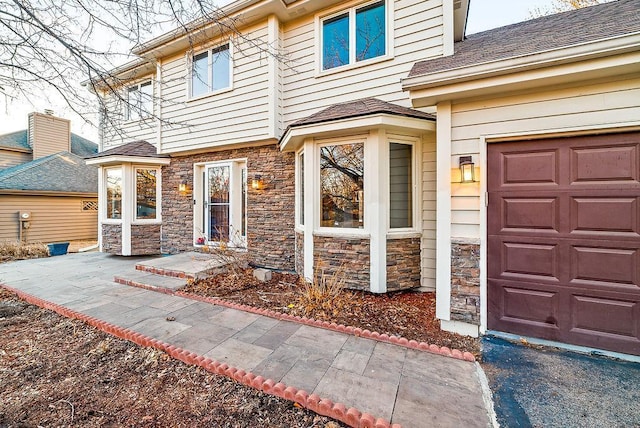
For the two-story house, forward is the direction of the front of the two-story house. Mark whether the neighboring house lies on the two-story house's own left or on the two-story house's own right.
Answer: on the two-story house's own right

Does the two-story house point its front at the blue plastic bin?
no
